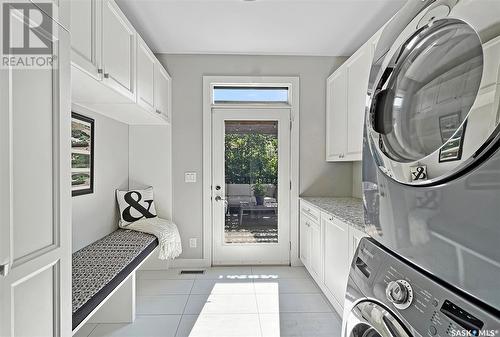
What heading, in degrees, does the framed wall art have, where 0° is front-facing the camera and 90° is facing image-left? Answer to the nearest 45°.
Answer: approximately 315°

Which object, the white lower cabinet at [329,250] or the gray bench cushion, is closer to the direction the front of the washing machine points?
the gray bench cushion

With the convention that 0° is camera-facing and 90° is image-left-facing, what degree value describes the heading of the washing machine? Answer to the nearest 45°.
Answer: approximately 45°

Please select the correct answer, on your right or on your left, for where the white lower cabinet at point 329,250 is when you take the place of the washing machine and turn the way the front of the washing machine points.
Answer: on your right

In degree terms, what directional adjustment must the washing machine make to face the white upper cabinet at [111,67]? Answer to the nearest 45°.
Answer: approximately 45° to its right

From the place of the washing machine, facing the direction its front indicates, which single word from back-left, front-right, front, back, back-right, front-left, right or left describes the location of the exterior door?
right

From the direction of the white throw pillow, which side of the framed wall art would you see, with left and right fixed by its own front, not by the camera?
left

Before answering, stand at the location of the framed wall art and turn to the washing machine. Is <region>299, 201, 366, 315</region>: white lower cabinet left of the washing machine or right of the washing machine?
left
